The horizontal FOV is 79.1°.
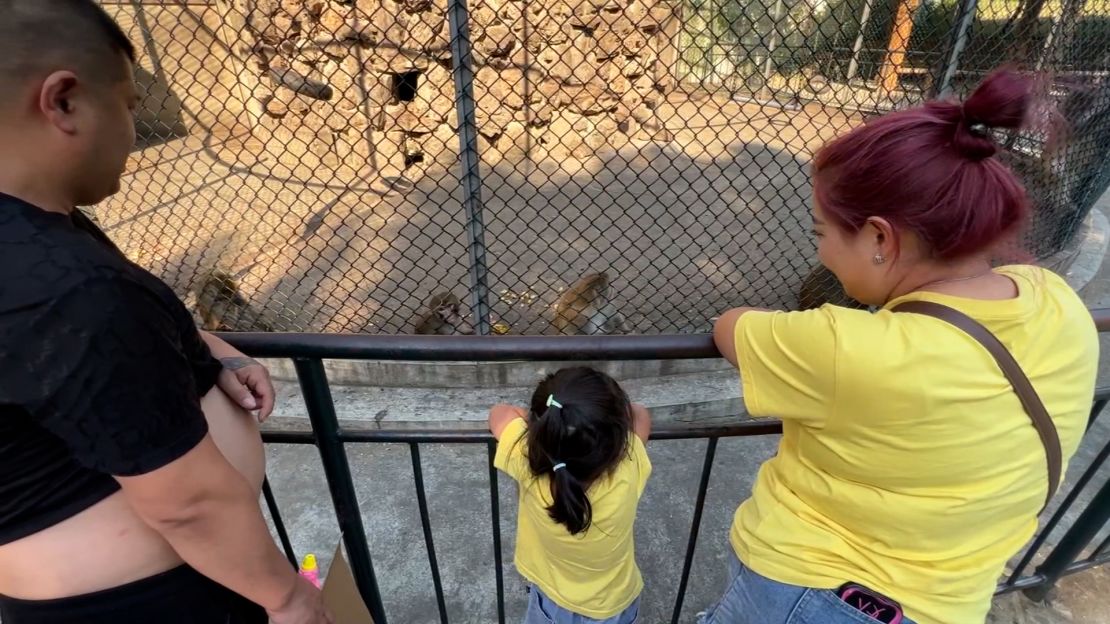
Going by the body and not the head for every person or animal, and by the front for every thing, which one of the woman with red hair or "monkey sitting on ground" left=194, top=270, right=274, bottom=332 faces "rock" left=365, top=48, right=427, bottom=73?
the woman with red hair

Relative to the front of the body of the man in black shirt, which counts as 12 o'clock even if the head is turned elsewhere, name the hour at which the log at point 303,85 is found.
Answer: The log is roughly at 11 o'clock from the man in black shirt.

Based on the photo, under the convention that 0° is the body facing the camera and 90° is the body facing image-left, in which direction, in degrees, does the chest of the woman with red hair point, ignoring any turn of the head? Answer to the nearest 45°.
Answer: approximately 135°

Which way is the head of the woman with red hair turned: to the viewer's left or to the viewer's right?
to the viewer's left

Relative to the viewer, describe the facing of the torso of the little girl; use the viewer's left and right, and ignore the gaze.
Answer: facing away from the viewer

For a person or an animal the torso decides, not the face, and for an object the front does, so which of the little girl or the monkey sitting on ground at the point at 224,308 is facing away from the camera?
the little girl

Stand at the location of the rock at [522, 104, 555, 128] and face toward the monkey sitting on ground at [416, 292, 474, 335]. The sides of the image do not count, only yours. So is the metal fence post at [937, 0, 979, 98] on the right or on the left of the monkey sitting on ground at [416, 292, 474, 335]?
left

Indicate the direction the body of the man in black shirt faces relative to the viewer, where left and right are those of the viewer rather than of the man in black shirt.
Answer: facing away from the viewer and to the right of the viewer

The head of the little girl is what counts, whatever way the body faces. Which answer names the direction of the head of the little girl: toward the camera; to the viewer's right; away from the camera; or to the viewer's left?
away from the camera

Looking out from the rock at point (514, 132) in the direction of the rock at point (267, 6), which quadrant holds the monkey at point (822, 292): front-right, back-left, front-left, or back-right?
back-left

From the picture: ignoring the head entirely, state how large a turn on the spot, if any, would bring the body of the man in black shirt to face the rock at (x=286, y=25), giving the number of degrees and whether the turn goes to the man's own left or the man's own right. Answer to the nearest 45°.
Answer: approximately 45° to the man's own left
